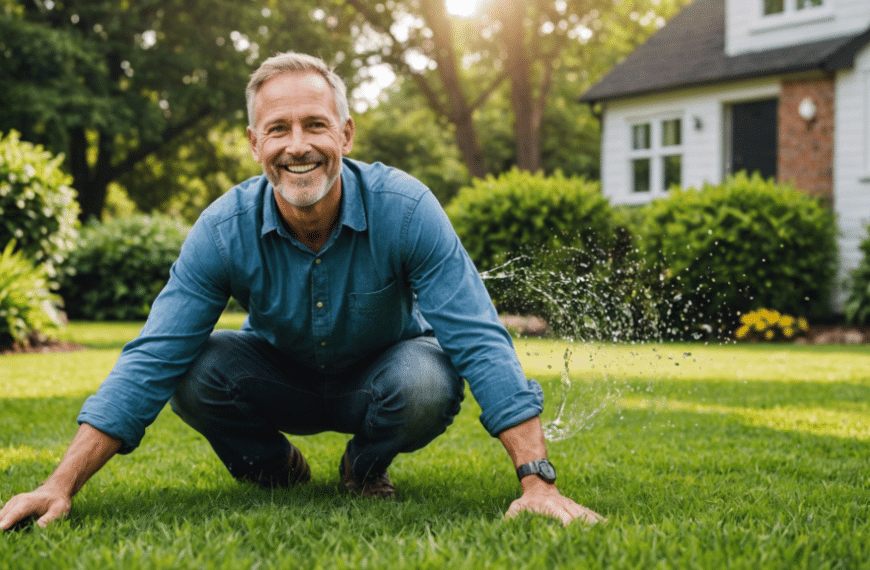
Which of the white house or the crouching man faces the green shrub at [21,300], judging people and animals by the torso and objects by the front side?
the white house

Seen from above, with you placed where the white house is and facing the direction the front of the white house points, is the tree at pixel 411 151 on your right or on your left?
on your right

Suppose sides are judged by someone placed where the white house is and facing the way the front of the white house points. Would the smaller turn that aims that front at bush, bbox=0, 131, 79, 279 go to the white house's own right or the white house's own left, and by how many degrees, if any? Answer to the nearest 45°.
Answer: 0° — it already faces it

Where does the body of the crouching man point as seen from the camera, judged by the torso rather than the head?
toward the camera

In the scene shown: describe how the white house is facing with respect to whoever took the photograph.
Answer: facing the viewer and to the left of the viewer

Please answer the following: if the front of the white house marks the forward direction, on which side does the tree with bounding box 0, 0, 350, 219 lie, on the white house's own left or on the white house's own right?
on the white house's own right

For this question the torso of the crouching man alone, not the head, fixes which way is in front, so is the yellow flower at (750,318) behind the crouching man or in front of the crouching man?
behind

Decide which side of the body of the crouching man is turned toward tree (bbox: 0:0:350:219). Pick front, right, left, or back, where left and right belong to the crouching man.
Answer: back

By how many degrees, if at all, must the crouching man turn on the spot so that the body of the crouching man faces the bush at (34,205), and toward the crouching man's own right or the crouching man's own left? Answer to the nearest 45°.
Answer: approximately 135° to the crouching man's own right

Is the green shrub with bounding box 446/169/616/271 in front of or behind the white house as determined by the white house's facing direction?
in front

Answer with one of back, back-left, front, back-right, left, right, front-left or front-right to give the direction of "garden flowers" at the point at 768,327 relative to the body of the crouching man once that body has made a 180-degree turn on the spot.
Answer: front-right

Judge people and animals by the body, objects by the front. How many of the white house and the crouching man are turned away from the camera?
0
